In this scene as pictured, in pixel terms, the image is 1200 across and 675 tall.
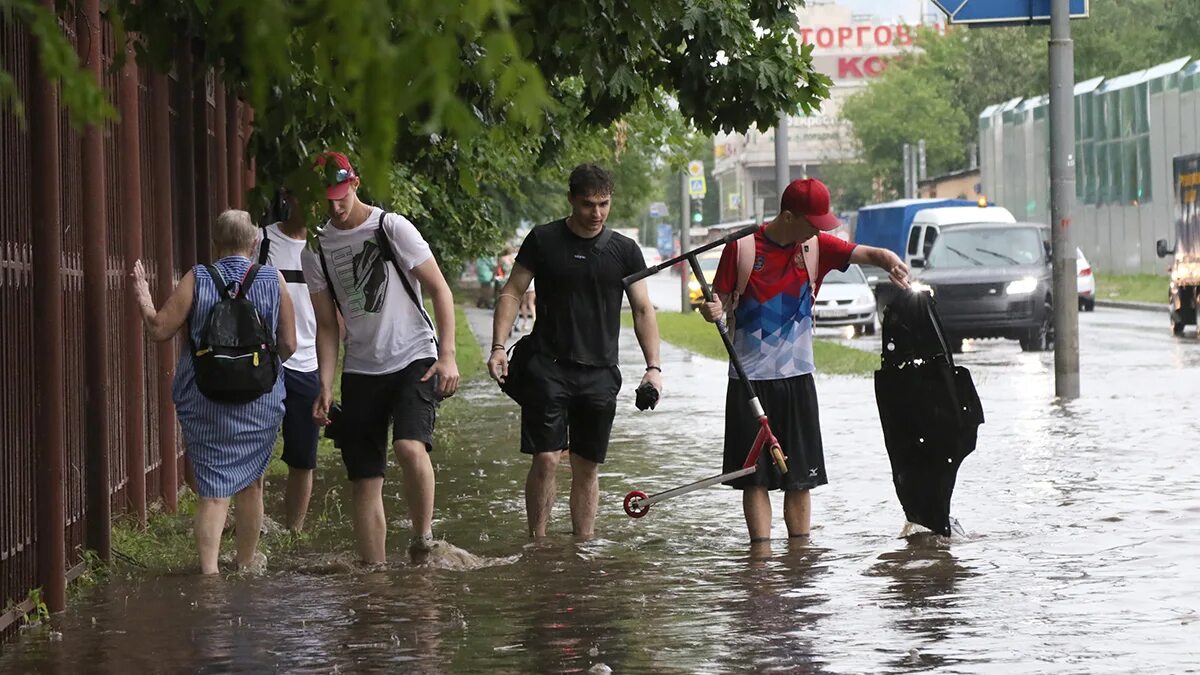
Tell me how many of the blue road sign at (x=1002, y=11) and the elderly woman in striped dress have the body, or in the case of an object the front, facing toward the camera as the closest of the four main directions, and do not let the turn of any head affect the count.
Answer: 1

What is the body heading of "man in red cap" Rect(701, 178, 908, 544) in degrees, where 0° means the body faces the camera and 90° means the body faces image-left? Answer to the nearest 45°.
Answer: approximately 0°

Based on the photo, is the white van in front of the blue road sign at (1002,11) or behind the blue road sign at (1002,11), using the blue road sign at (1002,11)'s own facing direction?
behind

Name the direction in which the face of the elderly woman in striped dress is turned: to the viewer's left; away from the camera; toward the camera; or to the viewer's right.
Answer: away from the camera

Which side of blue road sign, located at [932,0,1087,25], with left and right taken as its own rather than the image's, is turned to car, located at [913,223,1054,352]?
back

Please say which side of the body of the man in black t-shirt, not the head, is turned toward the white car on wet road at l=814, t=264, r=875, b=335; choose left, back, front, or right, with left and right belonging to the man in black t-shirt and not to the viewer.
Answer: back

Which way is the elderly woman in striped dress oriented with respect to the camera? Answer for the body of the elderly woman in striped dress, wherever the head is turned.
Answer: away from the camera

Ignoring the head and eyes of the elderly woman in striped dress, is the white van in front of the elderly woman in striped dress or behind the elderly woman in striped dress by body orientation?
in front

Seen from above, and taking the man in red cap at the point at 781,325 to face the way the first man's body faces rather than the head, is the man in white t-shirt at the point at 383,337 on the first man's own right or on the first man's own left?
on the first man's own right

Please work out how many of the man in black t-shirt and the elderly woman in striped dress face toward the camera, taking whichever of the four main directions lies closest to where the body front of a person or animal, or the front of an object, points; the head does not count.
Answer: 1
